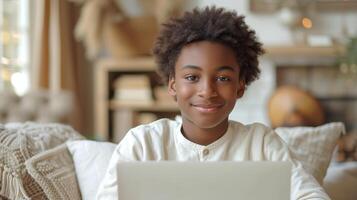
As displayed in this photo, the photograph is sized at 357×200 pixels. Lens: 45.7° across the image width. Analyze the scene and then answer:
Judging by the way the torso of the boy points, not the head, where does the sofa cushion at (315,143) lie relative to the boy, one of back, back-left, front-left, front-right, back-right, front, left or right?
back-left

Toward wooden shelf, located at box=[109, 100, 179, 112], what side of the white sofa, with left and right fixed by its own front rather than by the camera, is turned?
back

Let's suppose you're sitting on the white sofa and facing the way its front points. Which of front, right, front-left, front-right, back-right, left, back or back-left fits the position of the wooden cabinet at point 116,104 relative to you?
back

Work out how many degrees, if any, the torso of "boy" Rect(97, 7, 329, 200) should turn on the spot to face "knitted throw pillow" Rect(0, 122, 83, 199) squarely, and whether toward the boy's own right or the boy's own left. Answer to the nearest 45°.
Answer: approximately 90° to the boy's own right

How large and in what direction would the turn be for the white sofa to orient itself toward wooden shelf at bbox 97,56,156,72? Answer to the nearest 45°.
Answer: approximately 180°

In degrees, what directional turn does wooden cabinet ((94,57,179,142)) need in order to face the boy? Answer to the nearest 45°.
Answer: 0° — it already faces them

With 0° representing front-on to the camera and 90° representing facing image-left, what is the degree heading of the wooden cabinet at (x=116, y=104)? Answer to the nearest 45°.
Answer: approximately 0°
